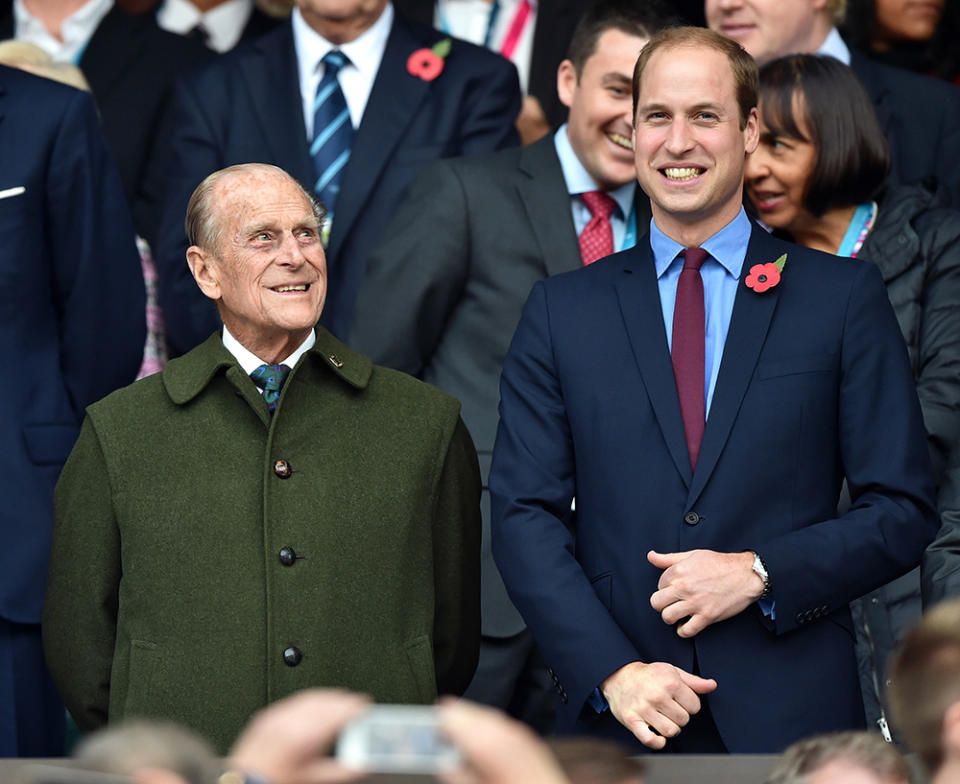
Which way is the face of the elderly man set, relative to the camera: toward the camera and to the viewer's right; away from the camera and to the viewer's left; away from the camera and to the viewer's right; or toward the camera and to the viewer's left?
toward the camera and to the viewer's right

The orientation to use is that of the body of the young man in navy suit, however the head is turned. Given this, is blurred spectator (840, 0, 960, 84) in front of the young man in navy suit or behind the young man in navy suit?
behind

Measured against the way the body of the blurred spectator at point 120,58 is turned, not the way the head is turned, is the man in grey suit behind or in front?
in front

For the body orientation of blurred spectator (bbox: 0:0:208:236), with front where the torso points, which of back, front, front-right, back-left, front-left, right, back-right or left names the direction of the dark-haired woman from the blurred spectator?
front-left

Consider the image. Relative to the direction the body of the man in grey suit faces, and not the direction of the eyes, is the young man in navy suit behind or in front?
in front

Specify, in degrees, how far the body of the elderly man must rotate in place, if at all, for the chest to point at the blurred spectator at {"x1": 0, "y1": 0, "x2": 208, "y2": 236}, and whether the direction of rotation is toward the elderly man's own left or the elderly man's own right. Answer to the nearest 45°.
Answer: approximately 180°

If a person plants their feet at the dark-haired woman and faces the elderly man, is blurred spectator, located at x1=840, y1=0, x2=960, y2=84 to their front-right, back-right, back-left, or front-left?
back-right

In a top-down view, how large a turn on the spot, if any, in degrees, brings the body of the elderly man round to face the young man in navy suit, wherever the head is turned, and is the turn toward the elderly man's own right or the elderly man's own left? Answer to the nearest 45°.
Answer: approximately 90° to the elderly man's own left

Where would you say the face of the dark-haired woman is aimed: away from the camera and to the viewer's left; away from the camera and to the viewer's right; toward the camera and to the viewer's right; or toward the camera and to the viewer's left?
toward the camera and to the viewer's left

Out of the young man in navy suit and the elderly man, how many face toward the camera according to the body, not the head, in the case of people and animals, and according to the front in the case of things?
2

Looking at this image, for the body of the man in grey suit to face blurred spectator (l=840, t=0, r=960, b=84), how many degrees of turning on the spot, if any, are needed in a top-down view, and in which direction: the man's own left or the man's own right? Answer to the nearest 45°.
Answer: approximately 90° to the man's own left

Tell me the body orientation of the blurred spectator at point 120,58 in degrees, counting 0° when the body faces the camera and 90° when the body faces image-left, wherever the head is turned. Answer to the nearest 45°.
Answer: approximately 0°

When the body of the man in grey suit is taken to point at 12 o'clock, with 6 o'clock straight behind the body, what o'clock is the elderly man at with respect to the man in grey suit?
The elderly man is roughly at 2 o'clock from the man in grey suit.

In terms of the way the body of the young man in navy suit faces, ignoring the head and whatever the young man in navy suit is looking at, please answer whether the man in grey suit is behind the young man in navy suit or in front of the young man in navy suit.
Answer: behind
